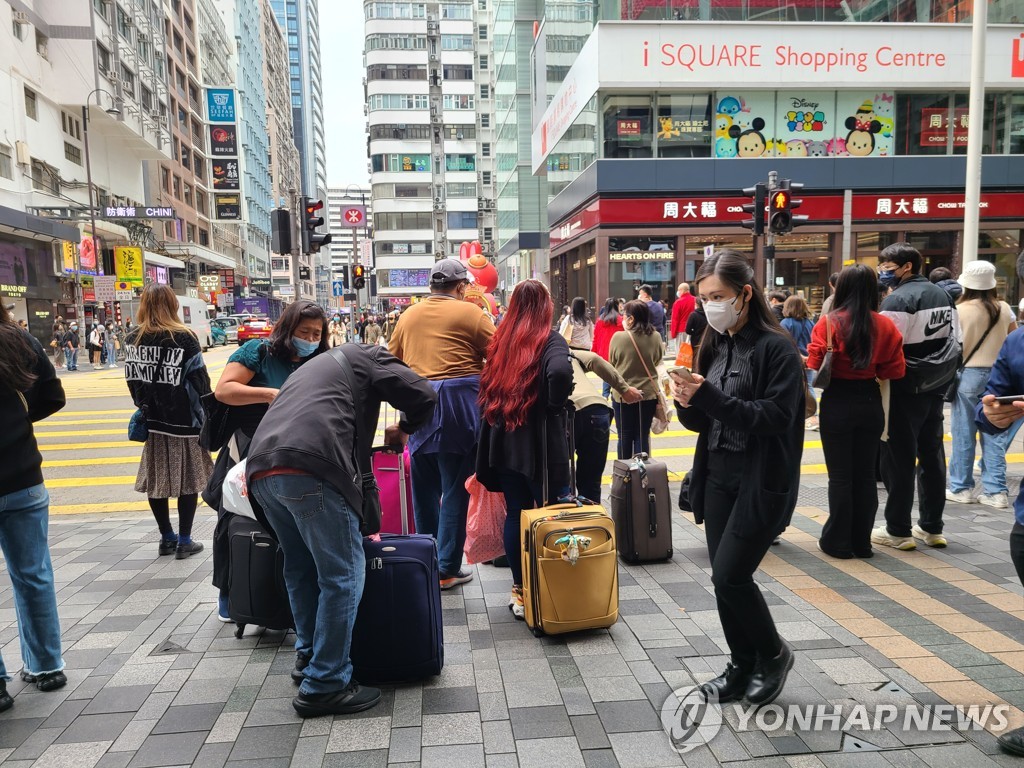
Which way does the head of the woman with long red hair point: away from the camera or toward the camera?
away from the camera

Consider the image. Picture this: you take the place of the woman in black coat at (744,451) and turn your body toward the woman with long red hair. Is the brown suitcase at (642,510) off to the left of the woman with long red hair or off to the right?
right

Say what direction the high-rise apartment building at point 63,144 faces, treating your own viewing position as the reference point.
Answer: facing the viewer and to the right of the viewer

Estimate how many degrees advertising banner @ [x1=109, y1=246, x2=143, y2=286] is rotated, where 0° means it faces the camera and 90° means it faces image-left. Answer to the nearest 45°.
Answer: approximately 0°

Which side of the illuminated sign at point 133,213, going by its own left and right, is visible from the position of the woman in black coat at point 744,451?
front

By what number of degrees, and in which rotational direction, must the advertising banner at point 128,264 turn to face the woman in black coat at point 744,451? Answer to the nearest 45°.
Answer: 0° — it already faces them

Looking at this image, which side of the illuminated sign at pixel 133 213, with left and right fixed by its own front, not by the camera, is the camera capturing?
front

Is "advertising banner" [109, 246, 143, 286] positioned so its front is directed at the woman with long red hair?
yes

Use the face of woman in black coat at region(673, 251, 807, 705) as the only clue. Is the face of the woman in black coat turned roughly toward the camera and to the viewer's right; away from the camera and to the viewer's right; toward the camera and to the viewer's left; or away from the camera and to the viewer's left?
toward the camera and to the viewer's left
